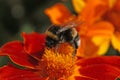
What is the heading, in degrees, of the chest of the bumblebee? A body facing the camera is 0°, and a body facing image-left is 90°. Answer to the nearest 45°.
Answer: approximately 90°

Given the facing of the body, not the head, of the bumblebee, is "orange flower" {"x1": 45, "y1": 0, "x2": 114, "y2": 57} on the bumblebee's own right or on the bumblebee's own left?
on the bumblebee's own right
